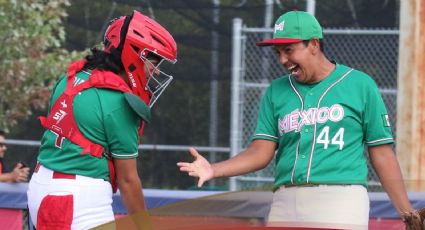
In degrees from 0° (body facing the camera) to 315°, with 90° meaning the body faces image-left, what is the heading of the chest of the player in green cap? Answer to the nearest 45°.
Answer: approximately 45°
